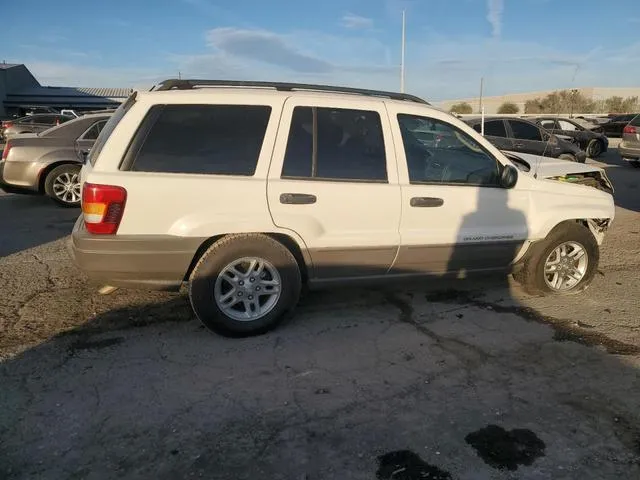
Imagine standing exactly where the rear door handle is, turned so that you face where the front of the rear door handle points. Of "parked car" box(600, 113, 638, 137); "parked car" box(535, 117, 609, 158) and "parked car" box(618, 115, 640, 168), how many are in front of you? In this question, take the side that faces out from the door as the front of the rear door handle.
0

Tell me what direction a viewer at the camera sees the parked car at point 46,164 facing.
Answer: facing to the right of the viewer

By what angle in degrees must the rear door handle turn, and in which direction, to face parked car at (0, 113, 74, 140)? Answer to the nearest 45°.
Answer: approximately 135° to its right

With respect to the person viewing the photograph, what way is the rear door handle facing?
facing the viewer

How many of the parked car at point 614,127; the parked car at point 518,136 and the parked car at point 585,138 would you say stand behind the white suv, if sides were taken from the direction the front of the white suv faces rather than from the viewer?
0

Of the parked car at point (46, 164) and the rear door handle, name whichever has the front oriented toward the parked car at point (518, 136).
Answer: the parked car at point (46, 164)

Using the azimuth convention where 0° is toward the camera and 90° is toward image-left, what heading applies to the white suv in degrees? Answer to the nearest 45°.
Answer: approximately 225°

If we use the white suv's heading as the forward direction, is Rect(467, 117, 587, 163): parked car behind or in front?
in front

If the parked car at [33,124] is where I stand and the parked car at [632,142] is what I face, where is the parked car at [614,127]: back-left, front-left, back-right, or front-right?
front-left

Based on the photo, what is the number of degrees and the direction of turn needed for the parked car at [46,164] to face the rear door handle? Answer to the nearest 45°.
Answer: approximately 90° to its right

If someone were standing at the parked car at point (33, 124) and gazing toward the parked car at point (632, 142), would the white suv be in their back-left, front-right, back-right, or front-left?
front-right

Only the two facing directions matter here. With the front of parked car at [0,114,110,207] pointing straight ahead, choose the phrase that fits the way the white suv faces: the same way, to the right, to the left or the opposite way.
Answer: the same way
